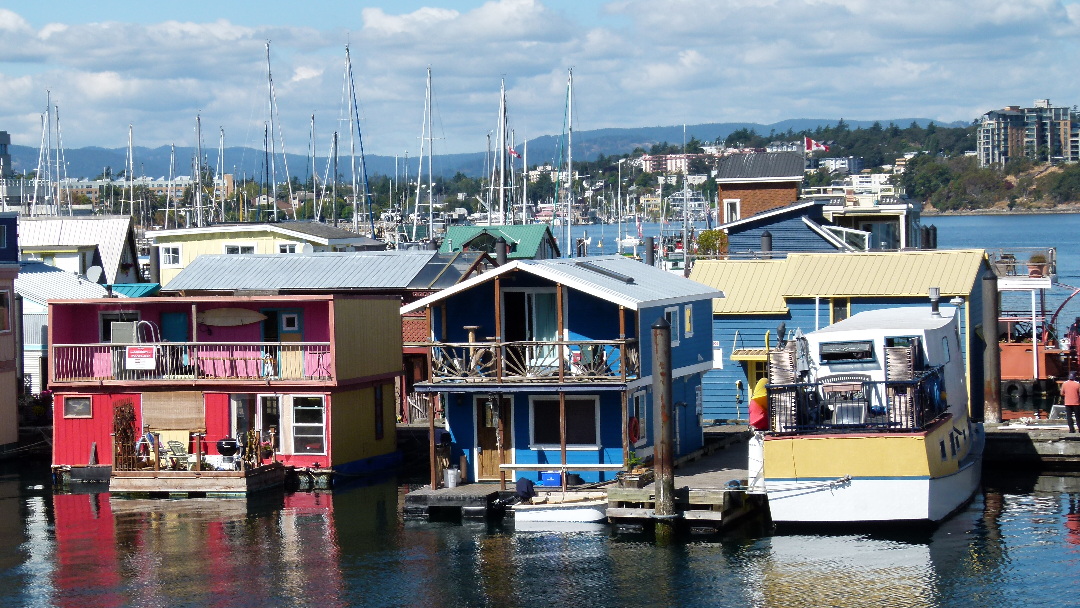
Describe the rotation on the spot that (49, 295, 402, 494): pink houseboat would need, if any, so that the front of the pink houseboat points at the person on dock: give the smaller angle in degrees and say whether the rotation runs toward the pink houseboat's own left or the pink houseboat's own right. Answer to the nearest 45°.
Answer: approximately 90° to the pink houseboat's own left

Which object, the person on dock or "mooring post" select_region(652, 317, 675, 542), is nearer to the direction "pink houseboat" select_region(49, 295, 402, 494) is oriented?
the mooring post

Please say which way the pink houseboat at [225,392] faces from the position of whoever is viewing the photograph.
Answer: facing the viewer

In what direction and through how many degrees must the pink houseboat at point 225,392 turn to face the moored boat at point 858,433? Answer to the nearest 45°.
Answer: approximately 45° to its left

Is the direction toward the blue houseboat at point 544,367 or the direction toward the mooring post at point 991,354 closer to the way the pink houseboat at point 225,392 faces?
the blue houseboat

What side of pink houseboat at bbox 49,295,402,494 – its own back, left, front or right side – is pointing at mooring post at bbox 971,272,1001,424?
left

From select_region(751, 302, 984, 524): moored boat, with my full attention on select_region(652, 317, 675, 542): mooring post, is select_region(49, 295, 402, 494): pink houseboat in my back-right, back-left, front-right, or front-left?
front-right

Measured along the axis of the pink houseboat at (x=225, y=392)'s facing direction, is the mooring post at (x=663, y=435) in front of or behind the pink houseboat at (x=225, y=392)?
in front

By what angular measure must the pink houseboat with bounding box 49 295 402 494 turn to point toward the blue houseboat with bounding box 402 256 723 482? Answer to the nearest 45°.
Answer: approximately 45° to its left

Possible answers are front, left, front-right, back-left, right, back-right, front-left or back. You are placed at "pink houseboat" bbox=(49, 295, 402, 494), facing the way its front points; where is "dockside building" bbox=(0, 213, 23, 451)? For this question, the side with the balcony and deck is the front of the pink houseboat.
back-right
